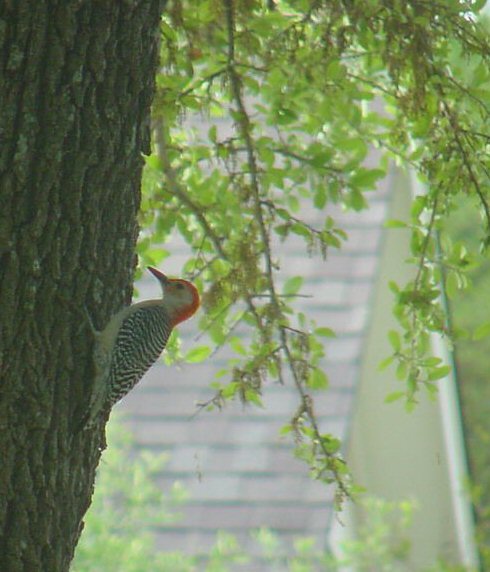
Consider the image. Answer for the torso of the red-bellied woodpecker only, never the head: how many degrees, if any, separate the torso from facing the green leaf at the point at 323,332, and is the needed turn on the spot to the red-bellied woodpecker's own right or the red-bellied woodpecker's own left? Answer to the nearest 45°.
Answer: approximately 180°

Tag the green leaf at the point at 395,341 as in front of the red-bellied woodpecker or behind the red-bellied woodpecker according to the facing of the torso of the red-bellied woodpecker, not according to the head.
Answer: behind

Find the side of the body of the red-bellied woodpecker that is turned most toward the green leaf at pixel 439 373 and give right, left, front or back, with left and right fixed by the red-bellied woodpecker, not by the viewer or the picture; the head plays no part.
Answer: back

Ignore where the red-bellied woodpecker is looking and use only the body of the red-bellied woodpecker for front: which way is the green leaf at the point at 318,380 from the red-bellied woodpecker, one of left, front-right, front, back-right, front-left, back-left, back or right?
back

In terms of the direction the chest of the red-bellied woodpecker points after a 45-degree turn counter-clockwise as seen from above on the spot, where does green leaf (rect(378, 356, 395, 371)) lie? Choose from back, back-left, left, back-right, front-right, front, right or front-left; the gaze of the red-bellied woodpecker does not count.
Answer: back-left

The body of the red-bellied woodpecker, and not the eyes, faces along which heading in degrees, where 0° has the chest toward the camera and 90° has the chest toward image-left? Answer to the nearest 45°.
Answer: approximately 90°
